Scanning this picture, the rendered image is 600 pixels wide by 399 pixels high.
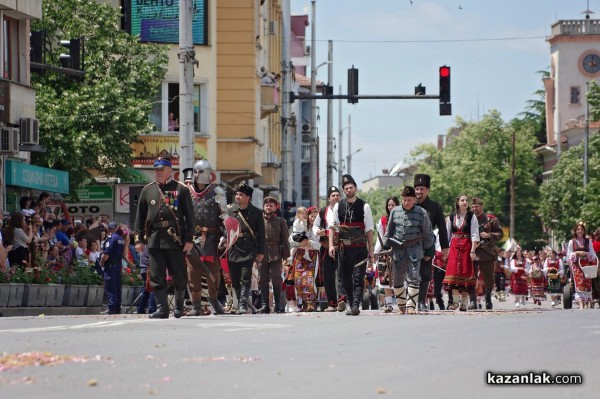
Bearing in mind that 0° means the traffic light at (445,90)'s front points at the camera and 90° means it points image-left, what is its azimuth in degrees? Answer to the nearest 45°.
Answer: approximately 0°

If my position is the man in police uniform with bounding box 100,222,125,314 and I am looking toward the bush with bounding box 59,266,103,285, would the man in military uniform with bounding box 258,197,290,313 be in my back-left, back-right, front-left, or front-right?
back-right

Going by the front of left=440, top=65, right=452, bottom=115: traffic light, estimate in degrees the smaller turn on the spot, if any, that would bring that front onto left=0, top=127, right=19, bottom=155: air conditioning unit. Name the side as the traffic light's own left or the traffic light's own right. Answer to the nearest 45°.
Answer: approximately 45° to the traffic light's own right

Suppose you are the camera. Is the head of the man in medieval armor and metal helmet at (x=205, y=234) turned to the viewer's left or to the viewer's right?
to the viewer's left

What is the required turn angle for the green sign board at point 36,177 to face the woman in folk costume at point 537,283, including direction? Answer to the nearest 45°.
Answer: approximately 45° to its left

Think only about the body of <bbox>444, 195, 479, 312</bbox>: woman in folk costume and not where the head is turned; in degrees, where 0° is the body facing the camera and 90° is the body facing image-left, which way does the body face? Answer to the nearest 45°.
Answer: approximately 0°

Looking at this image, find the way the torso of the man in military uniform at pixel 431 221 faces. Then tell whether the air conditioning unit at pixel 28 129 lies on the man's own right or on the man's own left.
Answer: on the man's own right

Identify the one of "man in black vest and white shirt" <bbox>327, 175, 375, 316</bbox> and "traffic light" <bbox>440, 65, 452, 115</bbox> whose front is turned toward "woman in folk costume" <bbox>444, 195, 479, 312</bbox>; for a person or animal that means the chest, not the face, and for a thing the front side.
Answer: the traffic light

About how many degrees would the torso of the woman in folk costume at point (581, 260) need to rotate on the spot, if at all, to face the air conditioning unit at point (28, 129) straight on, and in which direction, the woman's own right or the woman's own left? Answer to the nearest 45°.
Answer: approximately 90° to the woman's own right

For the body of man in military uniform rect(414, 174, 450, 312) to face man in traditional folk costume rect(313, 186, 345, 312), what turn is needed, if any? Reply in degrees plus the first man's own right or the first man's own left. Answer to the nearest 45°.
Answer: approximately 45° to the first man's own right
